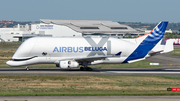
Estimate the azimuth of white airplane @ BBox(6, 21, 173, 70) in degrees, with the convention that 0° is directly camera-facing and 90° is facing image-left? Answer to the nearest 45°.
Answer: approximately 90°
